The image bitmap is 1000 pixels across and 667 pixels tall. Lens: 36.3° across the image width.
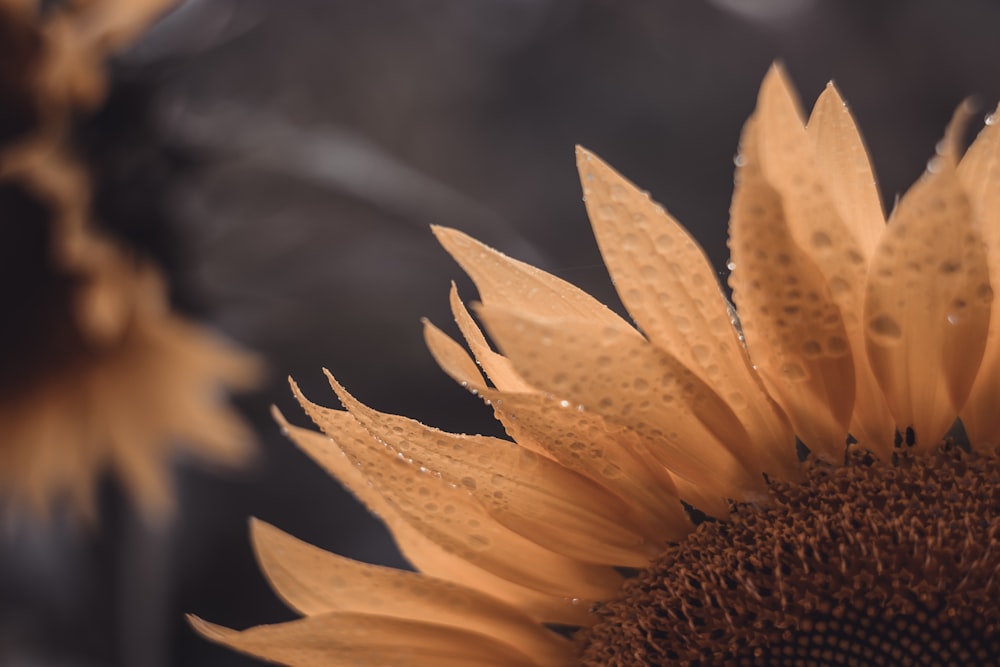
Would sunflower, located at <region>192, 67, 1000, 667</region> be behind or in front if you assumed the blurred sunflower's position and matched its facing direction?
in front

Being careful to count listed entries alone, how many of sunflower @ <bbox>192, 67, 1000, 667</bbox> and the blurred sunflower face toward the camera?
2

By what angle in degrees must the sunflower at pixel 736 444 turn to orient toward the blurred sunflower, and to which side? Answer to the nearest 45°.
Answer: approximately 135° to its right

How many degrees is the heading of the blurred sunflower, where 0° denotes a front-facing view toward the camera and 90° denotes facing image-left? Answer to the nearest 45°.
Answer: approximately 0°
